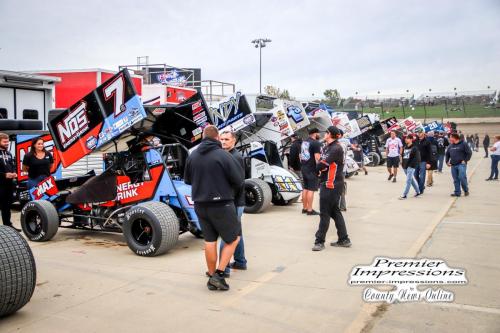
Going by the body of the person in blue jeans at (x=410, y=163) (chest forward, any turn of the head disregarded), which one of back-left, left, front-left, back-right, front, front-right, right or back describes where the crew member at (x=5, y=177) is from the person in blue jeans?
front

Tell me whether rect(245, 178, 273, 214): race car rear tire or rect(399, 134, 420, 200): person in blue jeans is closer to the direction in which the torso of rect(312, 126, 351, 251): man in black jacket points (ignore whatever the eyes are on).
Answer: the race car rear tire

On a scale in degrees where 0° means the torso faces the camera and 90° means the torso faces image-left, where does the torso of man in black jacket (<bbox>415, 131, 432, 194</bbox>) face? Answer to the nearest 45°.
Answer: approximately 45°

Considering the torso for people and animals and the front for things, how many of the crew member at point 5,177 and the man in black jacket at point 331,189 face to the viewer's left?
1

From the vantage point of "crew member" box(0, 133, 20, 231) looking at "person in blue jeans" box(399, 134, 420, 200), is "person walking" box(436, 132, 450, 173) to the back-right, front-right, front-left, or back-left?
front-left

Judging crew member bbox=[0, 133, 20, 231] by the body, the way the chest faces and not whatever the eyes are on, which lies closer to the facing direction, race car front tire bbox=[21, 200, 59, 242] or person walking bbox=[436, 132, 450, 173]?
the race car front tire

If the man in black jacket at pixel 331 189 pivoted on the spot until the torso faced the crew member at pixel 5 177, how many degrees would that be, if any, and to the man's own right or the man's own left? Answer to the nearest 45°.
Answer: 0° — they already face them

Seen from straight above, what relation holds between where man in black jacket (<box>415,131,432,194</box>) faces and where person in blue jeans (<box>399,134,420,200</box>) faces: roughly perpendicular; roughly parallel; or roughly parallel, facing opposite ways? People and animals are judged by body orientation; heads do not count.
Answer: roughly parallel

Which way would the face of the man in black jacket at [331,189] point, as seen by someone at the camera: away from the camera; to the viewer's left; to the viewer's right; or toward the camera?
to the viewer's left

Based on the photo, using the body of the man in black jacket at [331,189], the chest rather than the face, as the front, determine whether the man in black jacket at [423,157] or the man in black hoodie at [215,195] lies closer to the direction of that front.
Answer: the man in black hoodie

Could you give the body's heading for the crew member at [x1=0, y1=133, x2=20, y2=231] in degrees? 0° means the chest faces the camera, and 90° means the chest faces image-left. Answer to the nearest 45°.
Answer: approximately 315°

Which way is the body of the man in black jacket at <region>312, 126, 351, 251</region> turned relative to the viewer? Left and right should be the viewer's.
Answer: facing to the left of the viewer

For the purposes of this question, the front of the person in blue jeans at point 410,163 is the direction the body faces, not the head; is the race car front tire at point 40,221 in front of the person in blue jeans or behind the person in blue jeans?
in front
